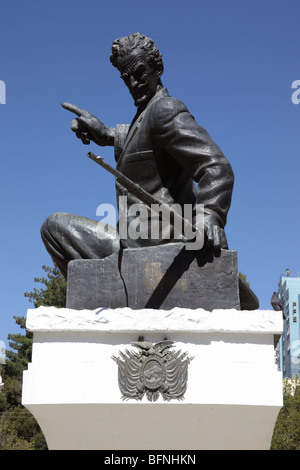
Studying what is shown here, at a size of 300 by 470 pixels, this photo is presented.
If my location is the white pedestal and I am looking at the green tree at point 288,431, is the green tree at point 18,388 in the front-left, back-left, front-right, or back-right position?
front-left

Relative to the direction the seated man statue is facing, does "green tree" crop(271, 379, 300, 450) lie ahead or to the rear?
to the rear

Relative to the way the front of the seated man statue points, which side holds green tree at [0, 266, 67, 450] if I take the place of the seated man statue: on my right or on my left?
on my right

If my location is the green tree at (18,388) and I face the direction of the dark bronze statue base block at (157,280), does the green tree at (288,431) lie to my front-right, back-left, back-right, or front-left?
front-left
